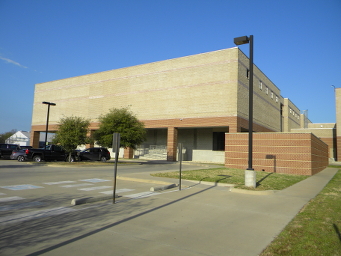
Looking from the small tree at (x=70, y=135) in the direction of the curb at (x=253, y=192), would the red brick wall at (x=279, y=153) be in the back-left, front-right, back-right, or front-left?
front-left

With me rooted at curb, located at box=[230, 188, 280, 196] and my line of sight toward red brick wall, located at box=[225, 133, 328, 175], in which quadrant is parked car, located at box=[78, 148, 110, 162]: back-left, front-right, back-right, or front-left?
front-left

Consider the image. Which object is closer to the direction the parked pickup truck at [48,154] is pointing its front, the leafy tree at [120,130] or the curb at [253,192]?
the leafy tree

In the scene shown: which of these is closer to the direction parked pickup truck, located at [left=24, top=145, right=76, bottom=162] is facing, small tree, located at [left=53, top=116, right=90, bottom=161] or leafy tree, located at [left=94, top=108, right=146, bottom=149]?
the leafy tree
